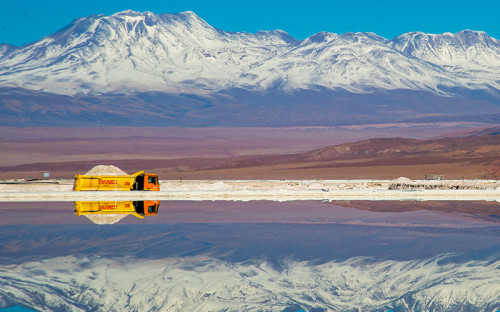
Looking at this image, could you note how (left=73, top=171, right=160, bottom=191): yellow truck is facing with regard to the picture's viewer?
facing to the right of the viewer
